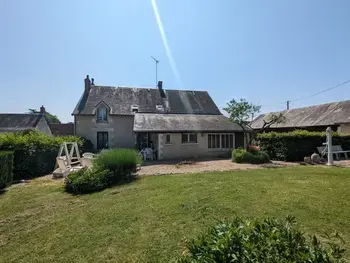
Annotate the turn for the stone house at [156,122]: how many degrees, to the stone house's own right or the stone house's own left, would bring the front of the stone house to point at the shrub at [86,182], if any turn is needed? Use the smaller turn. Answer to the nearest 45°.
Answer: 0° — it already faces it

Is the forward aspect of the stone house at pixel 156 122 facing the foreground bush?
yes

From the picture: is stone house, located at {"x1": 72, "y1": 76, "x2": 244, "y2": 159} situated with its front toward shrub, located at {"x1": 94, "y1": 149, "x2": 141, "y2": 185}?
yes

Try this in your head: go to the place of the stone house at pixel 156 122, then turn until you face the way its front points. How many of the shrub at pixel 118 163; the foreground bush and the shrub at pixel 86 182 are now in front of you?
3

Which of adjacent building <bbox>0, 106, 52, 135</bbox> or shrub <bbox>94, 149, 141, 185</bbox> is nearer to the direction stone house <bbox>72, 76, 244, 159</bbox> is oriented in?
the shrub

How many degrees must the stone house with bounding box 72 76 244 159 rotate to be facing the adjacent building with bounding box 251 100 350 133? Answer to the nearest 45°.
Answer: approximately 90° to its left

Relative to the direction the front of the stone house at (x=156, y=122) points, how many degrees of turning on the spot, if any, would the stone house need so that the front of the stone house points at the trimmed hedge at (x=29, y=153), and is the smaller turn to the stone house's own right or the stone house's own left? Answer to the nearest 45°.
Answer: approximately 45° to the stone house's own right

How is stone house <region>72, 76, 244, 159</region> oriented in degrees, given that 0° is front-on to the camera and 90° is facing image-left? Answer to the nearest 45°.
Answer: approximately 0°

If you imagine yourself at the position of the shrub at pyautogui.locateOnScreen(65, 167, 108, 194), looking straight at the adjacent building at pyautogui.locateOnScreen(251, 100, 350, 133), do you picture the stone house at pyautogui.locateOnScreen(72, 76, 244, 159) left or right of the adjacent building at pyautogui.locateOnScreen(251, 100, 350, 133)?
left

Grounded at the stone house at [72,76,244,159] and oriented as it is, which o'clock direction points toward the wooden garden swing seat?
The wooden garden swing seat is roughly at 1 o'clock from the stone house.

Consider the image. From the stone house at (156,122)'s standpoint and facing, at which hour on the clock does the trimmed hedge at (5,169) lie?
The trimmed hedge is roughly at 1 o'clock from the stone house.

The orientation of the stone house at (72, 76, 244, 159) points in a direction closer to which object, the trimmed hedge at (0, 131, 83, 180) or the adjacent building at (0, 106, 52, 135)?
the trimmed hedge
